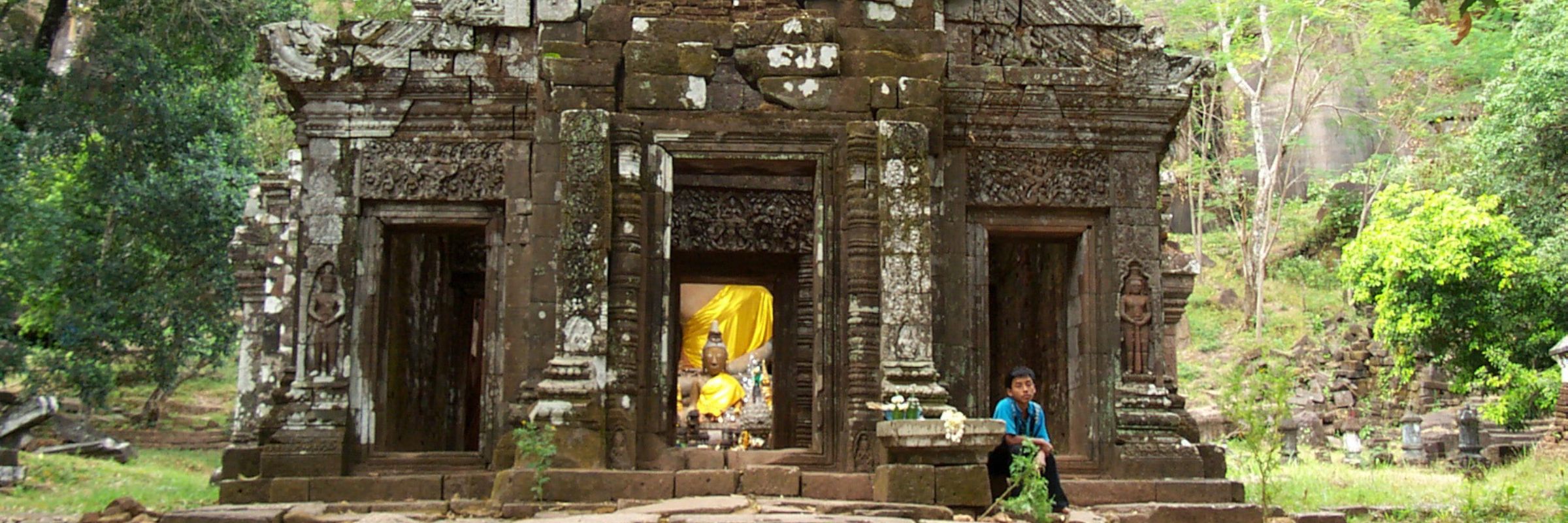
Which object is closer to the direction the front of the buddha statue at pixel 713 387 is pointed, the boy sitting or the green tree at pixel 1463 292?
the boy sitting

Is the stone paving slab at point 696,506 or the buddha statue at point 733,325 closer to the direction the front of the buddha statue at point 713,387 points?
the stone paving slab

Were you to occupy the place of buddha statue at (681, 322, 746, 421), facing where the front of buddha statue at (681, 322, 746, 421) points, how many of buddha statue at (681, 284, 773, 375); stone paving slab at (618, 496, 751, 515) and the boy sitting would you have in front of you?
2

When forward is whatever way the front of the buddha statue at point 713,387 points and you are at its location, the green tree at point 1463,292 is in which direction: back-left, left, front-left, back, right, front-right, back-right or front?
left

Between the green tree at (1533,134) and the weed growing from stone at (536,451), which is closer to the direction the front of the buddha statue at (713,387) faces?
the weed growing from stone

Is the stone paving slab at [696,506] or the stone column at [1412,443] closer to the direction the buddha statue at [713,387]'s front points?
the stone paving slab

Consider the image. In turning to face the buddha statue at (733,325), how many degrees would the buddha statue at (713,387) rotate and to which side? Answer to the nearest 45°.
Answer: approximately 180°

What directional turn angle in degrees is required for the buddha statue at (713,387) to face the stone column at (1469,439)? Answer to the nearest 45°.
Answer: approximately 90° to its left

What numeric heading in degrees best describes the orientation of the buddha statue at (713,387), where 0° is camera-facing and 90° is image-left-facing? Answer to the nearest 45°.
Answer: approximately 0°

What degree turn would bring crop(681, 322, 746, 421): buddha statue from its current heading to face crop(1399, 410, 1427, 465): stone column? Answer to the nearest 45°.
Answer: approximately 90° to its left

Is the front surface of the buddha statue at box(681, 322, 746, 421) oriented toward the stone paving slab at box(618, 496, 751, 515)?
yes

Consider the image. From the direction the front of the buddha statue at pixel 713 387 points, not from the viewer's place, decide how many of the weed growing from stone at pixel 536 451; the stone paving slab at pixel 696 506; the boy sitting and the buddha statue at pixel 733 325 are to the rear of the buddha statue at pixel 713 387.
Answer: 1

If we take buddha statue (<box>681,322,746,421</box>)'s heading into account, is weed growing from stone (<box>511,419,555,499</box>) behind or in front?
in front

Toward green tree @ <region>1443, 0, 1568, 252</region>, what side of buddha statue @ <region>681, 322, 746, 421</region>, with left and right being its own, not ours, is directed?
left
